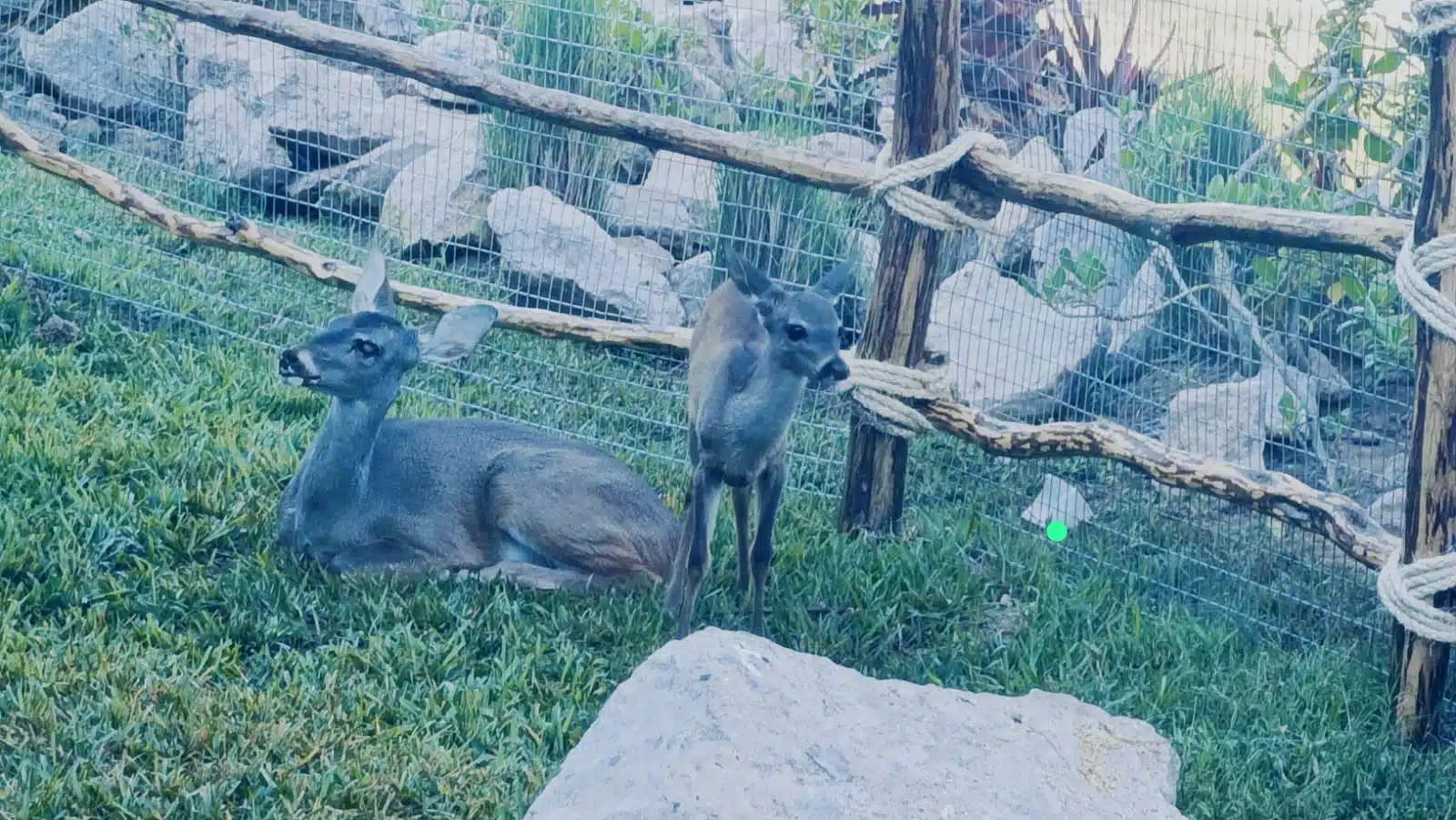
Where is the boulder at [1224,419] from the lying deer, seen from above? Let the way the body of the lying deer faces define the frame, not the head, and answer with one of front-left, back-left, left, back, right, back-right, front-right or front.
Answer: back

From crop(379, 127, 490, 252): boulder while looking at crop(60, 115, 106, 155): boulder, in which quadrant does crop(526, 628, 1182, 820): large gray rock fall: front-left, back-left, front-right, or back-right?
back-left

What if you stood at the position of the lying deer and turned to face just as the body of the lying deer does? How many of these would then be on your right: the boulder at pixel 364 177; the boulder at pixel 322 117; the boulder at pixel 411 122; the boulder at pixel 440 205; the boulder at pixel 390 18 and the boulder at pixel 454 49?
6

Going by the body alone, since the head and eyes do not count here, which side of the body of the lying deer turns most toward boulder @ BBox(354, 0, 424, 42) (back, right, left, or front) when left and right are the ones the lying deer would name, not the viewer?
right

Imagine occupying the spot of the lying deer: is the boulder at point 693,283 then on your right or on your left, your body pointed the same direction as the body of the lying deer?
on your right

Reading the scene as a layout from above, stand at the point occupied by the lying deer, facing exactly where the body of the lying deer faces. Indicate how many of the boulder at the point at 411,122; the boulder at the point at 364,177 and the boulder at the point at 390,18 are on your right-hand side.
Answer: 3

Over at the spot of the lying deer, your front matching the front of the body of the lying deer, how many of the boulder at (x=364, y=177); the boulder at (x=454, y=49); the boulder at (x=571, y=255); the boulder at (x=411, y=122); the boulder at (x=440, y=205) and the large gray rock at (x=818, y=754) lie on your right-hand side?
5

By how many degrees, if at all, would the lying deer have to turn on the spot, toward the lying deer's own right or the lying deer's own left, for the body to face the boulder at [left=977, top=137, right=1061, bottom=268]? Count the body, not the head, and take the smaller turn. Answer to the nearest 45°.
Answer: approximately 135° to the lying deer's own right

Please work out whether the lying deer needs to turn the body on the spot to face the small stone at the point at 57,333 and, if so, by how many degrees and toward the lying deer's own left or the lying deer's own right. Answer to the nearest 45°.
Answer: approximately 45° to the lying deer's own right

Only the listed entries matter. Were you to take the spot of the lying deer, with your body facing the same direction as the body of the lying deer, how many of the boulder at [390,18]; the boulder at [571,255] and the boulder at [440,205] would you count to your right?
3

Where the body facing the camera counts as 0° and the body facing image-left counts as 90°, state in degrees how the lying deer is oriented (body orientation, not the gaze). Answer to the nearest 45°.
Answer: approximately 90°

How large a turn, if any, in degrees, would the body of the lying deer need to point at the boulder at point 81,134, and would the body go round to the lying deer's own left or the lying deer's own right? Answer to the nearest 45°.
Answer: approximately 45° to the lying deer's own right

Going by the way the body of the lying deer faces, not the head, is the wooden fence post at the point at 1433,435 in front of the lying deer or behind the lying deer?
behind

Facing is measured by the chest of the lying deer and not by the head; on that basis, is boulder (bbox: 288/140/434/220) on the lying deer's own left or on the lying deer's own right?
on the lying deer's own right

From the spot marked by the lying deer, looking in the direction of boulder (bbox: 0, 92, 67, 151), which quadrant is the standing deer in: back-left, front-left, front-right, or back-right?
back-right

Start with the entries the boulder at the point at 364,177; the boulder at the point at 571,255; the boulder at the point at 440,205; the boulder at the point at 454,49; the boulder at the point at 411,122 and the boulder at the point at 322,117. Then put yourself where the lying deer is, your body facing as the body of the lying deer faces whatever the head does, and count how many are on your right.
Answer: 6

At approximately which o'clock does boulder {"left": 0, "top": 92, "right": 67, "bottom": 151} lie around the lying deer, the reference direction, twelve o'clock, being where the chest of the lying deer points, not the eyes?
The boulder is roughly at 2 o'clock from the lying deer.

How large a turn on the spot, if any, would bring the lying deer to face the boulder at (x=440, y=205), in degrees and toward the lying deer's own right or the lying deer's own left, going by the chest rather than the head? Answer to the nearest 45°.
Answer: approximately 90° to the lying deer's own right
